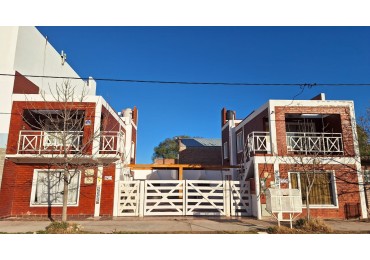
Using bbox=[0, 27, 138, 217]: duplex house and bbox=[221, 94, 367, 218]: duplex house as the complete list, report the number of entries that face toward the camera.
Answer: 2

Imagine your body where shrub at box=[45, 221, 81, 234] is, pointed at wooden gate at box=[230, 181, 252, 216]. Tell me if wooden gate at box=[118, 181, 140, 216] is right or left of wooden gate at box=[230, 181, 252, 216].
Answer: left

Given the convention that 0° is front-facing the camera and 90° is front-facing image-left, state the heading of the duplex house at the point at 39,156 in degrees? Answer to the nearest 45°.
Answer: approximately 0°

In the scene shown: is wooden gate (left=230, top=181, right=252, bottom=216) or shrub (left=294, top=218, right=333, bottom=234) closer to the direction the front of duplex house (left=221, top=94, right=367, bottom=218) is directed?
the shrub

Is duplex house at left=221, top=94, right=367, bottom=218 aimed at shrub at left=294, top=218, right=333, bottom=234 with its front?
yes

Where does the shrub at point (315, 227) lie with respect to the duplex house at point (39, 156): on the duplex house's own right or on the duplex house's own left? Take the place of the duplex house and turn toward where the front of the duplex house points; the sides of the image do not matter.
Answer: on the duplex house's own left

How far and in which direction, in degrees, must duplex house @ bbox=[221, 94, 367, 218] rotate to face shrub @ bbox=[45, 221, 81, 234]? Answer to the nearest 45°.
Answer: approximately 45° to its right

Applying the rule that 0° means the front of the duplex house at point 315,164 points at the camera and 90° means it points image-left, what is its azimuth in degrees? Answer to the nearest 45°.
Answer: approximately 0°

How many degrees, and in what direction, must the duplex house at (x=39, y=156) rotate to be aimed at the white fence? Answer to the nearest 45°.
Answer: approximately 90° to its left

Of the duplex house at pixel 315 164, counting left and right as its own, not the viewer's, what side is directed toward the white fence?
right

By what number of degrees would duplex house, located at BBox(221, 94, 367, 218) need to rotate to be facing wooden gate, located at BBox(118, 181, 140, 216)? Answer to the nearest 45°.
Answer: approximately 90° to its right
